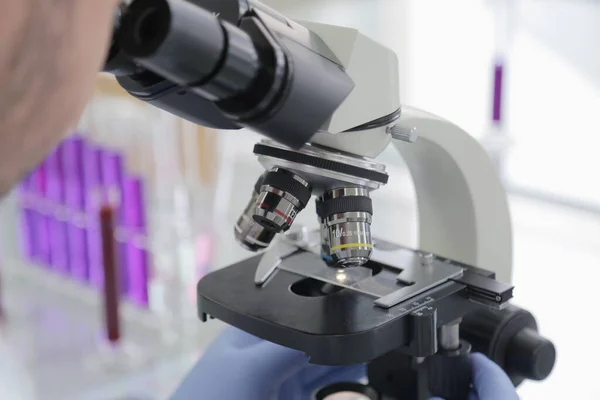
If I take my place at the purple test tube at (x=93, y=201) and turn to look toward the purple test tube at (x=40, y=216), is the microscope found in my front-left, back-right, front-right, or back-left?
back-left

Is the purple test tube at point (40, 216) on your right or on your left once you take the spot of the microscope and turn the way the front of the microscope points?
on your right

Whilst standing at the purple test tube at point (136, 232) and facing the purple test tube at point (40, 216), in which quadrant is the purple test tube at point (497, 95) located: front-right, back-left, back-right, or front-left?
back-right

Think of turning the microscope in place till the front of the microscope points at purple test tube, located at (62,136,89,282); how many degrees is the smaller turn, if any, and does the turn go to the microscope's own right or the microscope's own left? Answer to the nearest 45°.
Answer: approximately 90° to the microscope's own right

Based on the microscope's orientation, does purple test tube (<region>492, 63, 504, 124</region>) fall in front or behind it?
behind

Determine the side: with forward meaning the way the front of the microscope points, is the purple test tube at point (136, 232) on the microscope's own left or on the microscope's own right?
on the microscope's own right

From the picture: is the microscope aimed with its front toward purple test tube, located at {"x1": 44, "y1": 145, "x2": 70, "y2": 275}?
no

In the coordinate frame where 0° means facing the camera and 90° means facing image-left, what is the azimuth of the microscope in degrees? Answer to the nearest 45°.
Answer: approximately 45°

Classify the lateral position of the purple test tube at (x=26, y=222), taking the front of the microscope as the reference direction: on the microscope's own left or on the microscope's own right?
on the microscope's own right
